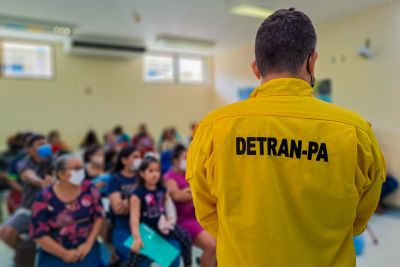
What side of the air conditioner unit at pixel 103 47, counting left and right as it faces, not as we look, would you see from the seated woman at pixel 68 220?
front

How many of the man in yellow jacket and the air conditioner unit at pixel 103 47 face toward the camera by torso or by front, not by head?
1

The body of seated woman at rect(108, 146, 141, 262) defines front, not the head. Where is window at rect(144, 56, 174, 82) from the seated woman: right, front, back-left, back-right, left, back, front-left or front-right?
back-left

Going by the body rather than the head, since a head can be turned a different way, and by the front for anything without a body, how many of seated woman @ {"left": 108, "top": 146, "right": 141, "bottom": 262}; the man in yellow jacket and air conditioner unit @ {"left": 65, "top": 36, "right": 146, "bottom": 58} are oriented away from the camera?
1

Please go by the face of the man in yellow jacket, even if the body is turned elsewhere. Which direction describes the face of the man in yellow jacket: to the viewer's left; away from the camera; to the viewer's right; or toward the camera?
away from the camera

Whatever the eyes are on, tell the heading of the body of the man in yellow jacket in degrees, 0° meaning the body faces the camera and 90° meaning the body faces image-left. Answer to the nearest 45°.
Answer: approximately 180°

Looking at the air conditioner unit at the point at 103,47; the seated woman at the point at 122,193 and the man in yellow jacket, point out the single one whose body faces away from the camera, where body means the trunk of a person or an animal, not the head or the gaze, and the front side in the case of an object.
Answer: the man in yellow jacket

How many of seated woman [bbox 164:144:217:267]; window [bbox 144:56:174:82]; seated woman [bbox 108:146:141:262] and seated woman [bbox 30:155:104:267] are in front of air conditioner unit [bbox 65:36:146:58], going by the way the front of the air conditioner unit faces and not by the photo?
3
